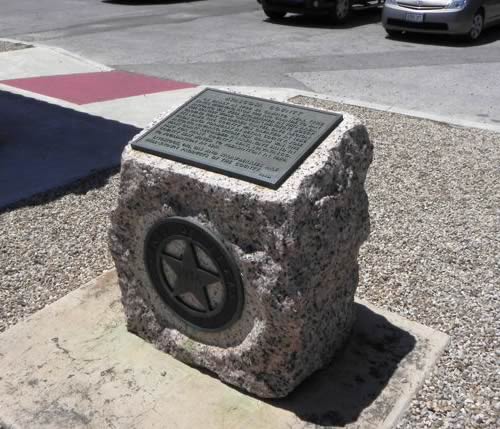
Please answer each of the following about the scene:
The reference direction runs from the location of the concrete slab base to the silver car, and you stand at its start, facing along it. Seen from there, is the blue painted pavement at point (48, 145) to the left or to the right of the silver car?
left

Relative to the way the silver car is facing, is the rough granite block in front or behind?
in front

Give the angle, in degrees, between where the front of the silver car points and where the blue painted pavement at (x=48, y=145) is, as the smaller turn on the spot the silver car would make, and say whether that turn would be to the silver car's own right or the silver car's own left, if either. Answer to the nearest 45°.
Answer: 0° — it already faces it

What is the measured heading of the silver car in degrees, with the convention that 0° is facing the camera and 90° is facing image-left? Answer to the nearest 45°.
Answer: approximately 45°
